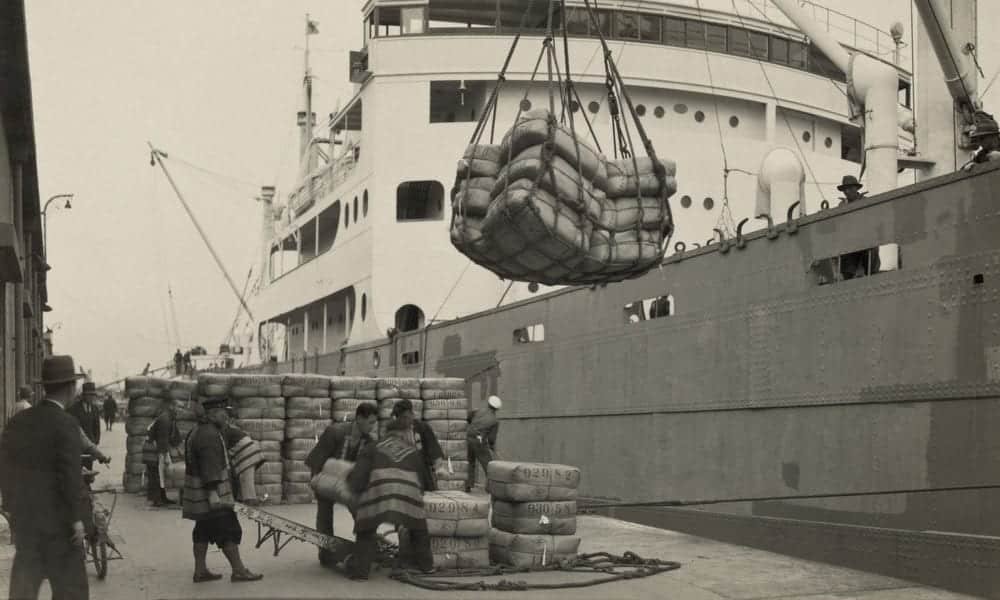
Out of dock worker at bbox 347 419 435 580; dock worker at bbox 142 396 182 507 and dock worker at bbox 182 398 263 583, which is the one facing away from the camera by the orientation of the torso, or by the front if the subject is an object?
dock worker at bbox 347 419 435 580

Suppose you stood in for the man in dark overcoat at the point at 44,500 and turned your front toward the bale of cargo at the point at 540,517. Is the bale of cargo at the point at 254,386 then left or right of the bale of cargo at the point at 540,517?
left

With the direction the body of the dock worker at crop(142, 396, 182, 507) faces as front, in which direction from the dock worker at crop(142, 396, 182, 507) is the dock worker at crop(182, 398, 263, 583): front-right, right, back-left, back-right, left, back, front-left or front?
right

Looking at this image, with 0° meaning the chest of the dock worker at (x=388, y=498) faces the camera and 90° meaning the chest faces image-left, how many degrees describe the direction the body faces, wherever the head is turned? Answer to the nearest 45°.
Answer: approximately 180°

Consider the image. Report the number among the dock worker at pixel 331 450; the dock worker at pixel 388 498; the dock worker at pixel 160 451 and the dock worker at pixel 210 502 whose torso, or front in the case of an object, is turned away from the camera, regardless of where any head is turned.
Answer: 1

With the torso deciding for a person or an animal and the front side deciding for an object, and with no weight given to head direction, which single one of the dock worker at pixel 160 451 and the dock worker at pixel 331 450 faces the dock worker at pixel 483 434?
the dock worker at pixel 160 451

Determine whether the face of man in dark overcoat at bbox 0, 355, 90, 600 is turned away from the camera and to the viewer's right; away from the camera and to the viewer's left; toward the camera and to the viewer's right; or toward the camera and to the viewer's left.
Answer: away from the camera and to the viewer's right

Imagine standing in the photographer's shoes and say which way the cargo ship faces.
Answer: facing the viewer and to the right of the viewer

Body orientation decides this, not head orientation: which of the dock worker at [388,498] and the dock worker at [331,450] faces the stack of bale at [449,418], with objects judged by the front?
the dock worker at [388,498]
